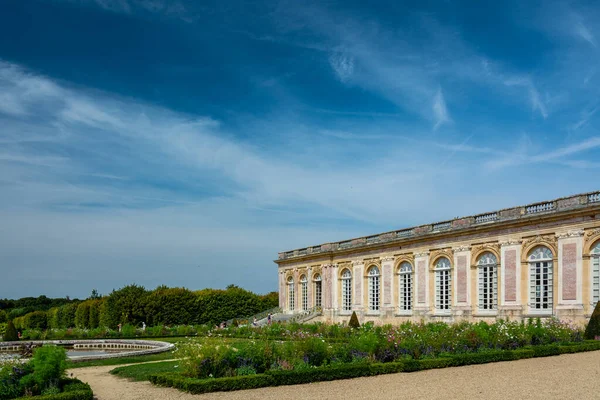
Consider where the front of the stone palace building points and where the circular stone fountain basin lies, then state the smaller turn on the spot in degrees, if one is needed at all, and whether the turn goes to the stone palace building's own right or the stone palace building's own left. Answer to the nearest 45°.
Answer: approximately 45° to the stone palace building's own right

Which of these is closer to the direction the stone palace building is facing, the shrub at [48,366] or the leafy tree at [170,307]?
the shrub

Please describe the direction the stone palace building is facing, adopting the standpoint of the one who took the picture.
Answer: facing the viewer and to the left of the viewer

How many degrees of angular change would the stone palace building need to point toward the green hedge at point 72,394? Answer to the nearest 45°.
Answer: approximately 45° to its left

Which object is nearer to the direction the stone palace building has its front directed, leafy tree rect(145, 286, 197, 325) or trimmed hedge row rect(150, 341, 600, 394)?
the trimmed hedge row

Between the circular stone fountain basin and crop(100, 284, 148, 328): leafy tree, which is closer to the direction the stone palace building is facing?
the circular stone fountain basin

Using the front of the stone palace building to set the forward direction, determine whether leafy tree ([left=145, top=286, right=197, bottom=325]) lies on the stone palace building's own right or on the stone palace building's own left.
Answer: on the stone palace building's own right

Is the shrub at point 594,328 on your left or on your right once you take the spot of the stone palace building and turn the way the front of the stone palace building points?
on your left
